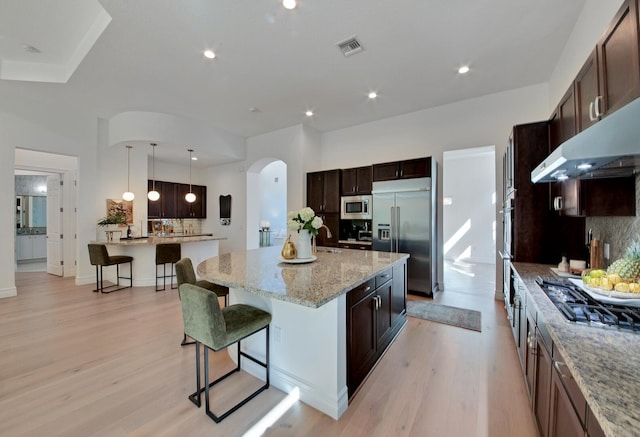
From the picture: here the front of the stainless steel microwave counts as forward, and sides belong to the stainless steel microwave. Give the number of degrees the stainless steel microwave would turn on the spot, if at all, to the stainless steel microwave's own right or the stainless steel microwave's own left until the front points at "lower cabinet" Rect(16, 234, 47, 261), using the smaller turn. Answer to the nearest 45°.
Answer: approximately 90° to the stainless steel microwave's own right

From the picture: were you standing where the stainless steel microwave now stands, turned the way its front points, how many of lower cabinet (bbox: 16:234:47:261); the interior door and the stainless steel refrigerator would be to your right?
2

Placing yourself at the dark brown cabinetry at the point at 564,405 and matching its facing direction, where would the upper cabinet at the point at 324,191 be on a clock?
The upper cabinet is roughly at 1 o'clock from the dark brown cabinetry.

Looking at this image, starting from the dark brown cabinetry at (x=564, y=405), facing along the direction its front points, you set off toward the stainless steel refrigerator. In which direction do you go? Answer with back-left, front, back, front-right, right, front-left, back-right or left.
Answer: front-right

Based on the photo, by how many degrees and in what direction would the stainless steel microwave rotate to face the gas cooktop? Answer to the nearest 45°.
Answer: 0° — it already faces it

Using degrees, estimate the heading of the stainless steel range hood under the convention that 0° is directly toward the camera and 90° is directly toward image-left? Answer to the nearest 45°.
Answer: approximately 90°

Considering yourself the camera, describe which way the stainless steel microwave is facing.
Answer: facing the viewer

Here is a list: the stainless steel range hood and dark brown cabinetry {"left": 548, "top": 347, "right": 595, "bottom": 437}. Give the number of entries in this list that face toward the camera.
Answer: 0

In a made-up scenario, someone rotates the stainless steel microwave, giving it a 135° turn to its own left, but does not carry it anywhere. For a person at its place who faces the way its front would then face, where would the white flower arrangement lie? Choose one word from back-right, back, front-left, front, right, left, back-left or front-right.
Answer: back-right

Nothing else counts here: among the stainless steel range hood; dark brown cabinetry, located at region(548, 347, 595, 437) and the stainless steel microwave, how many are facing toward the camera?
1

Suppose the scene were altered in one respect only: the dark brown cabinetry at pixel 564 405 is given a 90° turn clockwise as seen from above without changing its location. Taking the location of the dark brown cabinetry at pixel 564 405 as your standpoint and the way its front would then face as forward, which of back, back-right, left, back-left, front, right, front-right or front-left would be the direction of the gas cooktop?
front

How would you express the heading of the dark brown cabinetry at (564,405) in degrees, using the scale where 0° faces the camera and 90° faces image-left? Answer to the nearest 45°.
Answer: approximately 90°
